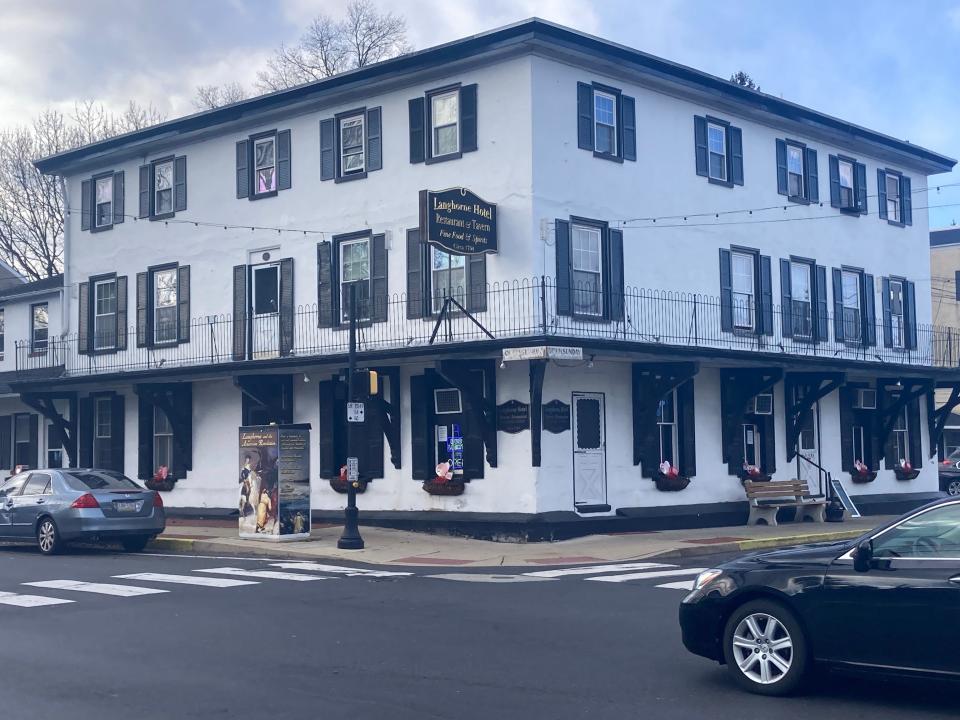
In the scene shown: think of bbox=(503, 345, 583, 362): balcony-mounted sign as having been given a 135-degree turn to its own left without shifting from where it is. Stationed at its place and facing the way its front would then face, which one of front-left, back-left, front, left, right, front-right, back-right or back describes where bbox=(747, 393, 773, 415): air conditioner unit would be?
front

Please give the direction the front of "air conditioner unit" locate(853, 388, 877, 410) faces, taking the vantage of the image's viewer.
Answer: facing the viewer and to the right of the viewer

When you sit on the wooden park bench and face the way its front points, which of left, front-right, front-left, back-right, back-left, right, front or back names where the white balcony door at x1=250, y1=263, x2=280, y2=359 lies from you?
back-right

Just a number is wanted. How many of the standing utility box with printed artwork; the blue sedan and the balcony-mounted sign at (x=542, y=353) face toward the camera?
2

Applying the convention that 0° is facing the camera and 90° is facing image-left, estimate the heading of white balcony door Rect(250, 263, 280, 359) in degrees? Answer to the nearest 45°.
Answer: approximately 45°

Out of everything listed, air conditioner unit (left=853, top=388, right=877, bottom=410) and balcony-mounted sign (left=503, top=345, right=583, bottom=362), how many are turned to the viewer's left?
0

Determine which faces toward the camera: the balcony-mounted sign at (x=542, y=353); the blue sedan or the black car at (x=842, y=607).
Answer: the balcony-mounted sign

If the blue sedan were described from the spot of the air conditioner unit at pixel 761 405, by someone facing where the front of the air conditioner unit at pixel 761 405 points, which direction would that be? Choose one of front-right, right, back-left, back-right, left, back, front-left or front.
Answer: right

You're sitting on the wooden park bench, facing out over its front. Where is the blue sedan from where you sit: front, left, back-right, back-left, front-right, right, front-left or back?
right

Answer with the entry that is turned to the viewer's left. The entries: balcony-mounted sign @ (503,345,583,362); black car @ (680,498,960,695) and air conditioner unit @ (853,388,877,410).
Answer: the black car

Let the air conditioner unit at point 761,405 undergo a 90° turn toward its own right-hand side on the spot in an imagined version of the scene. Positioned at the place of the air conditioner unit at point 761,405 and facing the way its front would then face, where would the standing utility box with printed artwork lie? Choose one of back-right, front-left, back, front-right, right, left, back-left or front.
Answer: front

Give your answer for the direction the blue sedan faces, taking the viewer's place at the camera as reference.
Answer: facing away from the viewer and to the left of the viewer

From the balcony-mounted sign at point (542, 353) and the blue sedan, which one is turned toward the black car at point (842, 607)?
the balcony-mounted sign

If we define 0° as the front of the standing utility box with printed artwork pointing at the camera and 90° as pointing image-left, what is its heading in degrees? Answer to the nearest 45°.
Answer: approximately 0°

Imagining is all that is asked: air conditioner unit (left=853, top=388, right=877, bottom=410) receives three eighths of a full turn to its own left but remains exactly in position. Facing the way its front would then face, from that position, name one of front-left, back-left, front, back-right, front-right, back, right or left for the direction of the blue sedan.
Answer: back-left

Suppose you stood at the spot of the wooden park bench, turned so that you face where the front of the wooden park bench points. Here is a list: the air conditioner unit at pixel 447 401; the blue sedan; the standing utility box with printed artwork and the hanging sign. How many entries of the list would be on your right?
4

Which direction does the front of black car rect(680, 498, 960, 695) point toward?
to the viewer's left
